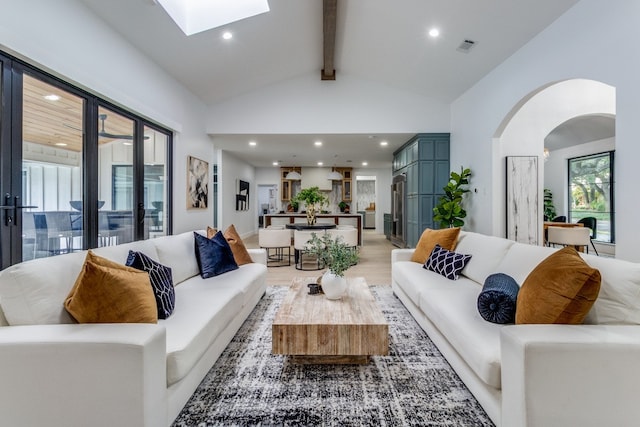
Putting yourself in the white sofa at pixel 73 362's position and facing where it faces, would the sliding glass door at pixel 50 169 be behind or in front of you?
behind

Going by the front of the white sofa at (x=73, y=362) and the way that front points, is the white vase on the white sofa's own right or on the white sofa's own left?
on the white sofa's own left

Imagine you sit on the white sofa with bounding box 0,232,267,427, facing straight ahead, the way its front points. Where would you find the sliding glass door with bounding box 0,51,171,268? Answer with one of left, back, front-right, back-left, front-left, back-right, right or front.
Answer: back-left

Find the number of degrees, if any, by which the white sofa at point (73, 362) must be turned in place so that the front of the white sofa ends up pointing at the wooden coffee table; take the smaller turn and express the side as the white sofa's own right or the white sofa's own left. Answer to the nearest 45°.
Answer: approximately 45° to the white sofa's own left

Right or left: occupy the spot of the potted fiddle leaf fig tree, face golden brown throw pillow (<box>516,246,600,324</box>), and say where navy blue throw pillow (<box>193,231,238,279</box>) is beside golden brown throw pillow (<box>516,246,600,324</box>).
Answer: right

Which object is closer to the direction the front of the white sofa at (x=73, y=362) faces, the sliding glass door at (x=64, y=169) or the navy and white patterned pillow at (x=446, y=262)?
the navy and white patterned pillow

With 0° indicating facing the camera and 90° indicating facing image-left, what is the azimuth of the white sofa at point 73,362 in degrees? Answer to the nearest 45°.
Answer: approximately 315°

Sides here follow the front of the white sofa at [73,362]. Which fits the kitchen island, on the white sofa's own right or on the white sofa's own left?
on the white sofa's own left
